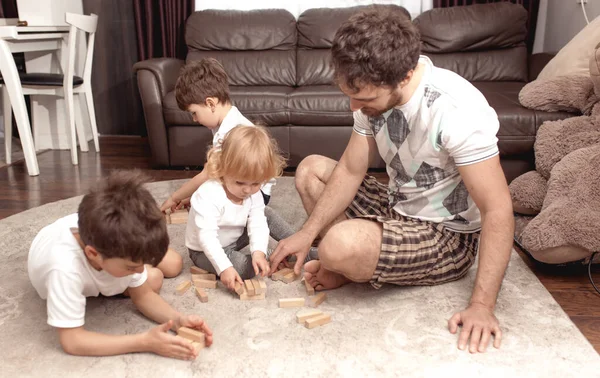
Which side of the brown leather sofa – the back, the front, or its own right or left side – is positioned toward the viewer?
front

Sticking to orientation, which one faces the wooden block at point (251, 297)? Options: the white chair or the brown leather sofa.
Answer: the brown leather sofa

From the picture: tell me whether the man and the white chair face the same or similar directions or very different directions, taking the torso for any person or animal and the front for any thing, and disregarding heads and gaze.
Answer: same or similar directions

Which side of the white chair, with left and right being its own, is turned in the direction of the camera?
left

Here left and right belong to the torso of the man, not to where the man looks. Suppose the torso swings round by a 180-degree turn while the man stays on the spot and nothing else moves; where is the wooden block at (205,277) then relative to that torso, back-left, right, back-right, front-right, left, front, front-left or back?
back-left

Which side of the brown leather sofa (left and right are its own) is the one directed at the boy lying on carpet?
front

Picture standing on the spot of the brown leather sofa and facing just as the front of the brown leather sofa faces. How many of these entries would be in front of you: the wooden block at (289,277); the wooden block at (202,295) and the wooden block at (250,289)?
3

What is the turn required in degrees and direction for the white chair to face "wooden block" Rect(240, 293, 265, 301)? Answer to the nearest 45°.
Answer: approximately 90° to its left

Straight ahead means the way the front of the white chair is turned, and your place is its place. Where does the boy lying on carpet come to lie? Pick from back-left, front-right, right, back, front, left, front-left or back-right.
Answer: left

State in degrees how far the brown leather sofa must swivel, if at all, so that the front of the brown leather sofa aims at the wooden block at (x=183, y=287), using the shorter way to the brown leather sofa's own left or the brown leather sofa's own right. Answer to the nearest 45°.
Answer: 0° — it already faces it

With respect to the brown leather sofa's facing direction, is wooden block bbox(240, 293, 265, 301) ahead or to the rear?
ahead

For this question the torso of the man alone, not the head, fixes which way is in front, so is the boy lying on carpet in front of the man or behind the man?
in front

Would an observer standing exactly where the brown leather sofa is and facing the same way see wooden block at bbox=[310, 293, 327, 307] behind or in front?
in front

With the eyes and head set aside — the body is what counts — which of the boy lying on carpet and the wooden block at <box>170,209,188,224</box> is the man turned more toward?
the boy lying on carpet

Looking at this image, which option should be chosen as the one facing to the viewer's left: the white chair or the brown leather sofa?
the white chair
